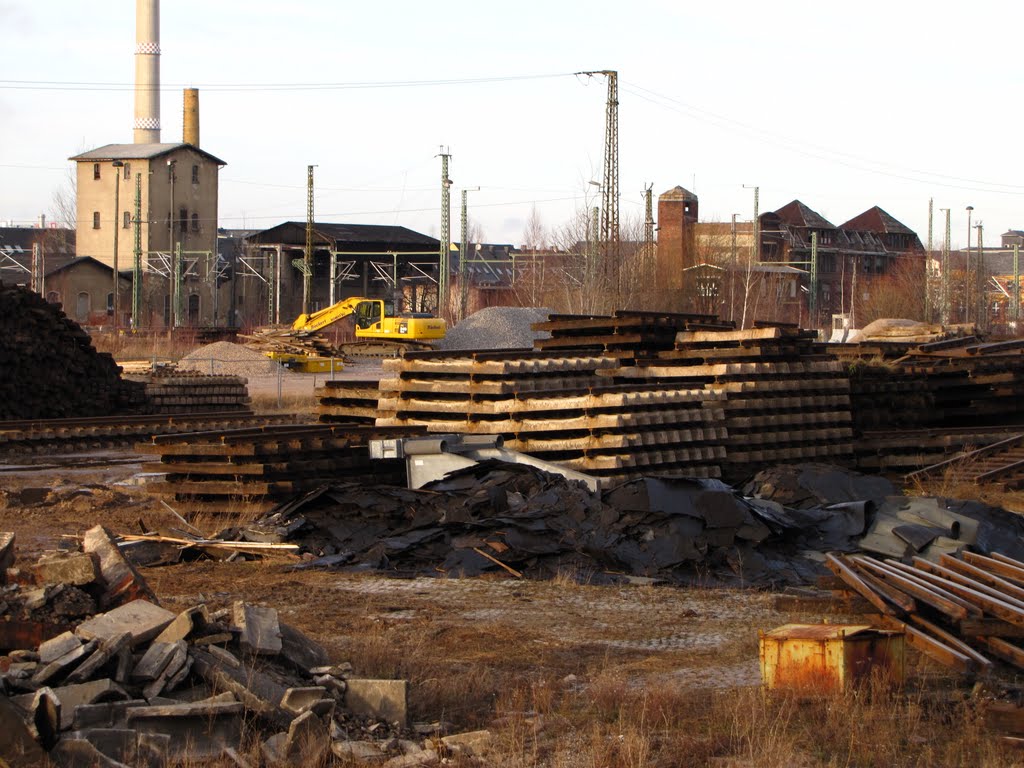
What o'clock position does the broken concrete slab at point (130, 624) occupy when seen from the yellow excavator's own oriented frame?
The broken concrete slab is roughly at 9 o'clock from the yellow excavator.

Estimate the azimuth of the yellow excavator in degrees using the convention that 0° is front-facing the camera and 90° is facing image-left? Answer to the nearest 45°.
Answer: approximately 90°

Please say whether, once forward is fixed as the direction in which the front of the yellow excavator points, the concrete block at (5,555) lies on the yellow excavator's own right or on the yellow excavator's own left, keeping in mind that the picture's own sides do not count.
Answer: on the yellow excavator's own left

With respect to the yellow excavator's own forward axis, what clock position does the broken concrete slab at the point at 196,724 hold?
The broken concrete slab is roughly at 9 o'clock from the yellow excavator.

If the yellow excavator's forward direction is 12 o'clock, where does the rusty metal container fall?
The rusty metal container is roughly at 9 o'clock from the yellow excavator.

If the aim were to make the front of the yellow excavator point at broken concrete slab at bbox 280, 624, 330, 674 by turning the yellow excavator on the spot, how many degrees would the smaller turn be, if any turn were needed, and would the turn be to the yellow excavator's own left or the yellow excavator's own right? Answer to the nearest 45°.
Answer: approximately 90° to the yellow excavator's own left

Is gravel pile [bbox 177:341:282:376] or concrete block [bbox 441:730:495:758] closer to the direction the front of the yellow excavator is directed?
the gravel pile

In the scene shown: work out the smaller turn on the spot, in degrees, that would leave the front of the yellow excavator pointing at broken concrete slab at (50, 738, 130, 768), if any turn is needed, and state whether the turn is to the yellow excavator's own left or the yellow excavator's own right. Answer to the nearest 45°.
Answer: approximately 90° to the yellow excavator's own left

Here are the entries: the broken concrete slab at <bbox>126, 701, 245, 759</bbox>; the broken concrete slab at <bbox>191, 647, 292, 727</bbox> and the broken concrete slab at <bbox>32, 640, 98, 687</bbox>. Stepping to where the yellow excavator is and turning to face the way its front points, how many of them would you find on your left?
3

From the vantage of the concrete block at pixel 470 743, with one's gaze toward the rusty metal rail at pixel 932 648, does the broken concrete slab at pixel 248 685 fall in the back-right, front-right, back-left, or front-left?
back-left

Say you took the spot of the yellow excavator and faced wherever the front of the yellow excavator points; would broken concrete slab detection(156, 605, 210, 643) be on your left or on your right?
on your left

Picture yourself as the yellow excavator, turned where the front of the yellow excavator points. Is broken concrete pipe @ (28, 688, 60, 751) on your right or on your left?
on your left
